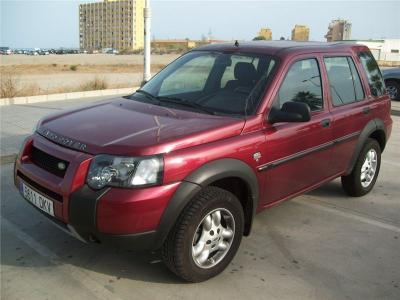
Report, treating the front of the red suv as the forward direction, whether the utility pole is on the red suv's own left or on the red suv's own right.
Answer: on the red suv's own right

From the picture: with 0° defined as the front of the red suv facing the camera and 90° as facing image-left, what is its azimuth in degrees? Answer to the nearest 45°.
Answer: approximately 45°

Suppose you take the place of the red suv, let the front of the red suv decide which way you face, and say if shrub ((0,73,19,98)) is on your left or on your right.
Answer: on your right

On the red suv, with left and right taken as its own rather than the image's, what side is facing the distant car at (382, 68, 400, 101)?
back
